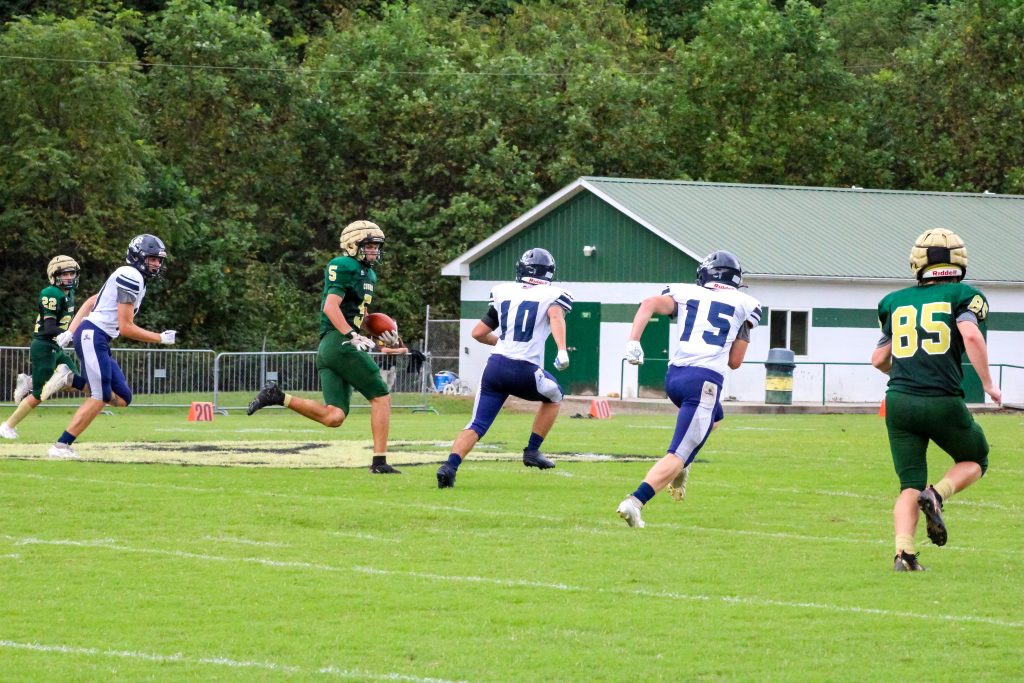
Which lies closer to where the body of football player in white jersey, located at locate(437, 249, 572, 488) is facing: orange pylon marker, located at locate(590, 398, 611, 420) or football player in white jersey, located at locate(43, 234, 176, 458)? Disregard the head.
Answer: the orange pylon marker

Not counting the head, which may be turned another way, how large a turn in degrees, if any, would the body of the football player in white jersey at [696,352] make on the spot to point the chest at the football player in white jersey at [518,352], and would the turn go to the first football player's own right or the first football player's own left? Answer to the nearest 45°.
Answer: approximately 90° to the first football player's own left

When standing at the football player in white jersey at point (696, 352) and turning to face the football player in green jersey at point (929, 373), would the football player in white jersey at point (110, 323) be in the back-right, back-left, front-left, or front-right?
back-right

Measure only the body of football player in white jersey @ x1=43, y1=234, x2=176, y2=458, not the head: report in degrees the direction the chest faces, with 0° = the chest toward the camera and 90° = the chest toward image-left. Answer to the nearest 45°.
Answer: approximately 270°

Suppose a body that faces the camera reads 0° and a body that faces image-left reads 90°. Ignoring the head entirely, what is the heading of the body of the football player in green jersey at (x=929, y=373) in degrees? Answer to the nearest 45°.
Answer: approximately 180°

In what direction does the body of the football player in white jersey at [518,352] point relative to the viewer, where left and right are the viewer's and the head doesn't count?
facing away from the viewer and to the right of the viewer

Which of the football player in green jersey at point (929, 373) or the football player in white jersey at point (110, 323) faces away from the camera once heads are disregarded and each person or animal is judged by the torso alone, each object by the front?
the football player in green jersey

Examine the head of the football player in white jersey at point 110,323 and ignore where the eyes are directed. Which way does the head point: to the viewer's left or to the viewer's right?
to the viewer's right

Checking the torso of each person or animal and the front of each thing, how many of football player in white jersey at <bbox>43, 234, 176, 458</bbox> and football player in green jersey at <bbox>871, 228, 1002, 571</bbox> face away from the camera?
1
